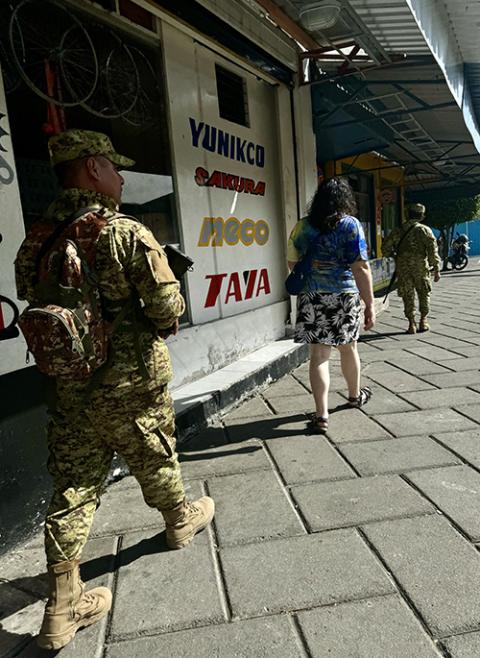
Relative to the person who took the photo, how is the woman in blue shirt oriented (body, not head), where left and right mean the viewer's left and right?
facing away from the viewer

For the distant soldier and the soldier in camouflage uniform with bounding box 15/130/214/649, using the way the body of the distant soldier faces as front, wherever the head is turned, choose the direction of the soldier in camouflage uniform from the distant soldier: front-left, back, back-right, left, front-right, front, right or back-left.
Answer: back

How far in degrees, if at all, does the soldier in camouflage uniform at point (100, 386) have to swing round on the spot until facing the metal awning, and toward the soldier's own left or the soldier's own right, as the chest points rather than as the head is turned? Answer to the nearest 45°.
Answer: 0° — they already face it

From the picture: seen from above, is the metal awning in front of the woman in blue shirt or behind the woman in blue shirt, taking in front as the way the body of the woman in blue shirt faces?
in front

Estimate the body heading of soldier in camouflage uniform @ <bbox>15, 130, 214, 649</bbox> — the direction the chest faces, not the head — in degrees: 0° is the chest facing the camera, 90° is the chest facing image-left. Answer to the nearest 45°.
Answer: approximately 225°

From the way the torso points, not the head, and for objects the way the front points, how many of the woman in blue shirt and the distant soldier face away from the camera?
2

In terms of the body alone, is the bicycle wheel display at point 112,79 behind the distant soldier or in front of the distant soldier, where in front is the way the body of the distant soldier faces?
behind

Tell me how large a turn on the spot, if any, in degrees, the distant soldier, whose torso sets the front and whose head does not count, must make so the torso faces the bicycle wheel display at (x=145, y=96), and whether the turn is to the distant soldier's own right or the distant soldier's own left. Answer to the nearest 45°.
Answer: approximately 135° to the distant soldier's own left

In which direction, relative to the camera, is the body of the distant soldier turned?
away from the camera

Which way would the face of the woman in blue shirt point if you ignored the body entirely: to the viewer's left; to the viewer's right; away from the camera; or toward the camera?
away from the camera
